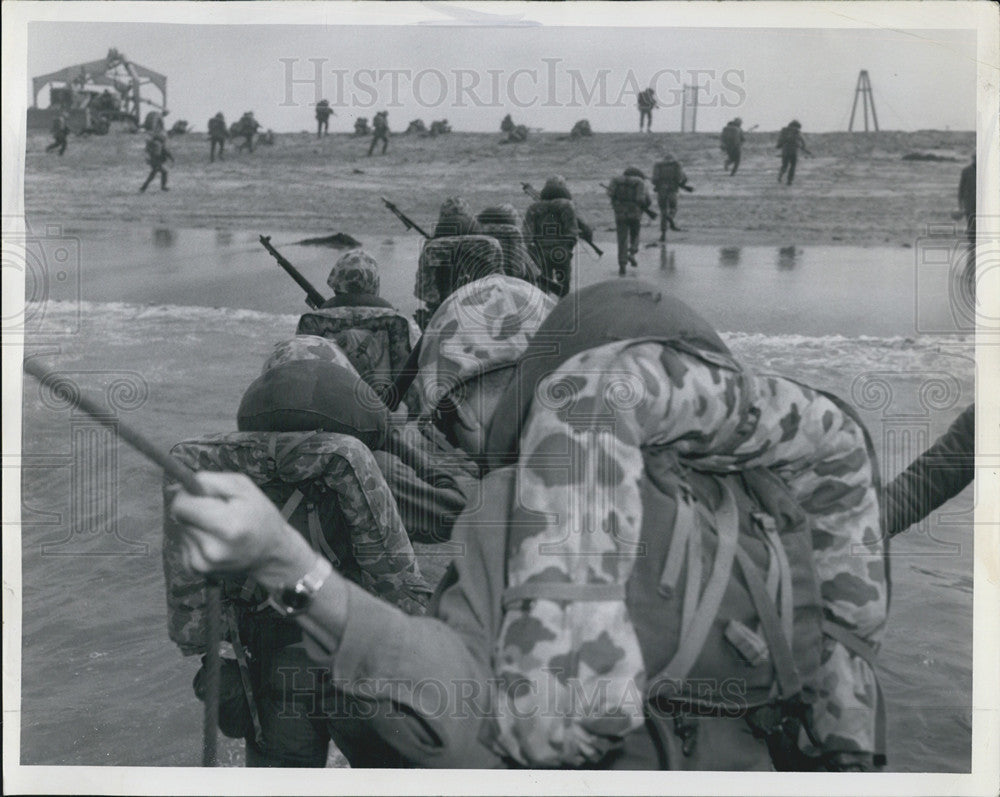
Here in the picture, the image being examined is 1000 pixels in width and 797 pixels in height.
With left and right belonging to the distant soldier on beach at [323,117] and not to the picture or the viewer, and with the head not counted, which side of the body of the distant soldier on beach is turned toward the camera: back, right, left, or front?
back

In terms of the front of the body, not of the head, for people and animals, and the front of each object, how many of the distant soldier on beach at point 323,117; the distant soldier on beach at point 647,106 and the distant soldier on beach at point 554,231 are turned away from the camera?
3

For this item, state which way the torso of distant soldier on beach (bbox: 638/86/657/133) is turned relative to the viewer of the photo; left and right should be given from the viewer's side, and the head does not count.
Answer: facing away from the viewer

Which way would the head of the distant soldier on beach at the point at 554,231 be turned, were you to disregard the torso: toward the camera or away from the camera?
away from the camera

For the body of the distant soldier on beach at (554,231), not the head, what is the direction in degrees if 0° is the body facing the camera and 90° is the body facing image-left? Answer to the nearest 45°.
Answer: approximately 180°

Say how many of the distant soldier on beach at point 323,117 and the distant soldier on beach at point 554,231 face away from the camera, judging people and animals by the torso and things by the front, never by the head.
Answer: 2

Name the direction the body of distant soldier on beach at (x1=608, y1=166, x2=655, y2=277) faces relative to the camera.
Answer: away from the camera

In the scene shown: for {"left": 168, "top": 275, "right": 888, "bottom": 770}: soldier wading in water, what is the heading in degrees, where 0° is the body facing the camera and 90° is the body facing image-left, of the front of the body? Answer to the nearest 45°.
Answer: approximately 135°

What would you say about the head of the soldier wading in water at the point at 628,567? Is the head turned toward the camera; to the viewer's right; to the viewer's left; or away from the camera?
away from the camera
